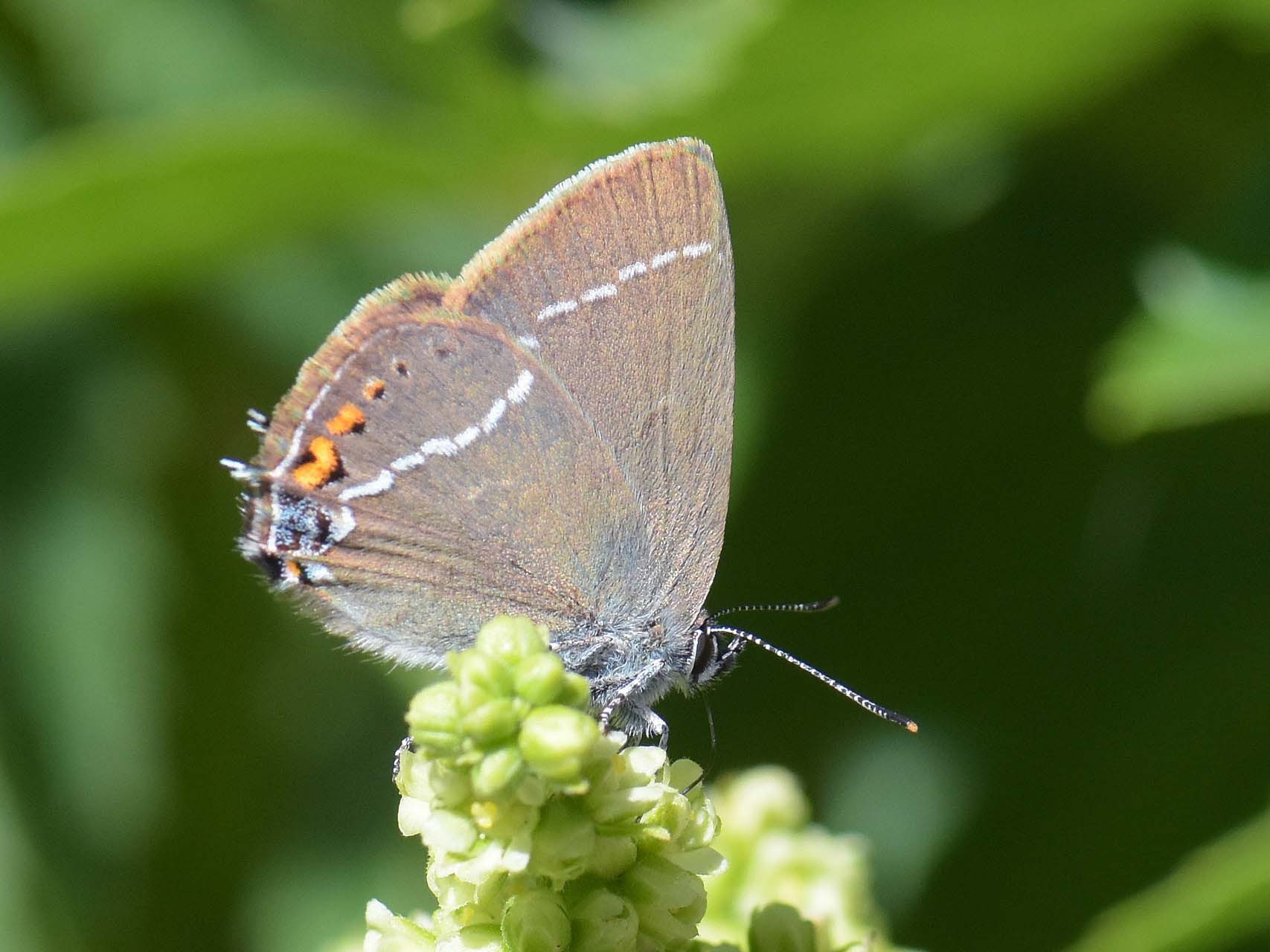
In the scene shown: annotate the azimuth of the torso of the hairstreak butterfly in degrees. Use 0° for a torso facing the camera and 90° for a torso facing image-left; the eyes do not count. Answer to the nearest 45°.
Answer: approximately 270°

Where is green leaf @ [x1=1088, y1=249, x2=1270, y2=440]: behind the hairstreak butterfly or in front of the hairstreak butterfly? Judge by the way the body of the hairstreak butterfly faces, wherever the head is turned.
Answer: in front
